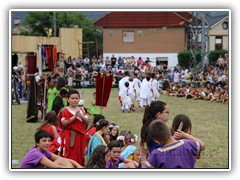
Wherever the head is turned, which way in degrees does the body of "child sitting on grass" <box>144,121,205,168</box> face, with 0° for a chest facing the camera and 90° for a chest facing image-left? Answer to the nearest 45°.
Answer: approximately 180°

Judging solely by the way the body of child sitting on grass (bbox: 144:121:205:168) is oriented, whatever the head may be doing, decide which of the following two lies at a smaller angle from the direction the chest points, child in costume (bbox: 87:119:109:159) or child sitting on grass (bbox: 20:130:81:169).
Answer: the child in costume

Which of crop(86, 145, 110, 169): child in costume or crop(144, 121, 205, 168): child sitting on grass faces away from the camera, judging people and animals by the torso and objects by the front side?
the child sitting on grass
